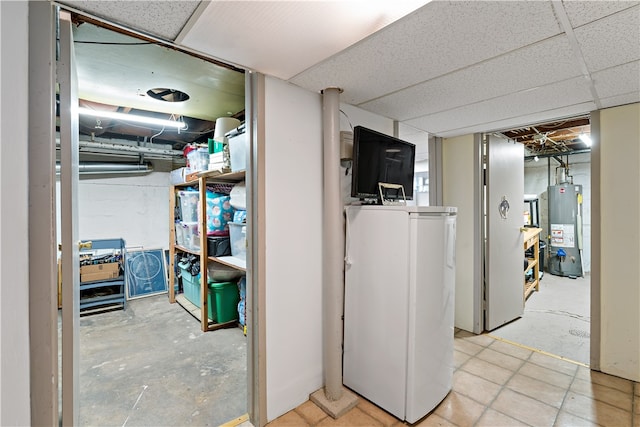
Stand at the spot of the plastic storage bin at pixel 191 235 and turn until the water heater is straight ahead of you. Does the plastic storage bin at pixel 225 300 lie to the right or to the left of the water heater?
right

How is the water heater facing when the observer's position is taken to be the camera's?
facing the viewer

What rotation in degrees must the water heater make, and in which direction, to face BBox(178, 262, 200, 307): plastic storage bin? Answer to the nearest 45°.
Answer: approximately 45° to its right

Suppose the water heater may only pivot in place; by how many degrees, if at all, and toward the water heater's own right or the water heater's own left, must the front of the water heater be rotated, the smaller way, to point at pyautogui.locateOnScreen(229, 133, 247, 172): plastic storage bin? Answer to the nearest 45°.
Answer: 0° — it already faces it

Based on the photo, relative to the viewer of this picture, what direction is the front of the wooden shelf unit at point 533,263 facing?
facing the viewer and to the right of the viewer

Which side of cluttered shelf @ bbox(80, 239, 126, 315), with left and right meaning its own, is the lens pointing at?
front

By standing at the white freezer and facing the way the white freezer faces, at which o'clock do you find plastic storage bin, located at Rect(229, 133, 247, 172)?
The plastic storage bin is roughly at 5 o'clock from the white freezer.

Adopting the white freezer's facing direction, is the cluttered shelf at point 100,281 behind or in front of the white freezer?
behind

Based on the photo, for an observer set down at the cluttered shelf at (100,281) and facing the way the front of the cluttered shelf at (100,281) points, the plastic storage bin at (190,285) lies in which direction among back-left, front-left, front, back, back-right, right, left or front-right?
front-left
